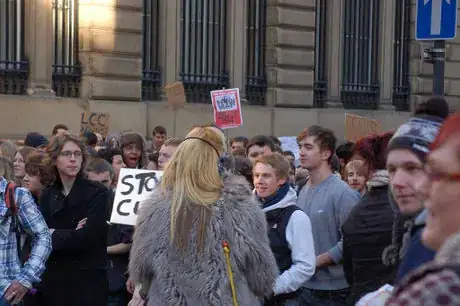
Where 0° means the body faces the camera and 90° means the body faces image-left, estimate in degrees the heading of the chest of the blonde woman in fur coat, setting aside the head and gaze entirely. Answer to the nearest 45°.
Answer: approximately 180°

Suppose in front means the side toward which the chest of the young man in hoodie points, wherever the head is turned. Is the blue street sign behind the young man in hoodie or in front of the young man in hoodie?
behind

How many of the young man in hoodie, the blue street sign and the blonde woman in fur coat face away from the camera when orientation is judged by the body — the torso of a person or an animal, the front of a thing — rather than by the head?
1

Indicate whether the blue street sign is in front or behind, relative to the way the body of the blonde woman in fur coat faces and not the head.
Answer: in front

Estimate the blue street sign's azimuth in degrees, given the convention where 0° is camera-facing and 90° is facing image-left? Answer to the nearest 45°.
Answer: approximately 0°

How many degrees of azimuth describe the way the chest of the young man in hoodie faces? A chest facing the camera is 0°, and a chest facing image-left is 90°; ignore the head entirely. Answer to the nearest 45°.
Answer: approximately 45°

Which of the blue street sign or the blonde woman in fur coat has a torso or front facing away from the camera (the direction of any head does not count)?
the blonde woman in fur coat

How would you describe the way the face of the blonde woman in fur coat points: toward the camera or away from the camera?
away from the camera

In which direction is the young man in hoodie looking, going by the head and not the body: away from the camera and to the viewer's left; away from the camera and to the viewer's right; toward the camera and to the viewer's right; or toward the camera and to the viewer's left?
toward the camera and to the viewer's left

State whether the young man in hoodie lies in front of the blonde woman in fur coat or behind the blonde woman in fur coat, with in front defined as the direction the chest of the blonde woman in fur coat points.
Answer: in front

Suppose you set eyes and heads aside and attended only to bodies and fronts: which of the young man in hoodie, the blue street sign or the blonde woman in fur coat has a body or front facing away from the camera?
the blonde woman in fur coat

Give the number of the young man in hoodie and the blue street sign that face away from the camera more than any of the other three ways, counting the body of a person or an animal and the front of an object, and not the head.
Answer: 0

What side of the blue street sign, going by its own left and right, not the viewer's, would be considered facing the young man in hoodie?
front

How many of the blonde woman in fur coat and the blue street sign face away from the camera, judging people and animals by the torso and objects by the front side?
1

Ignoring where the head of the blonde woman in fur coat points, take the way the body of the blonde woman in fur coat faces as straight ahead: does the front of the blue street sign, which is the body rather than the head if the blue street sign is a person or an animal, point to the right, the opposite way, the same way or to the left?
the opposite way
